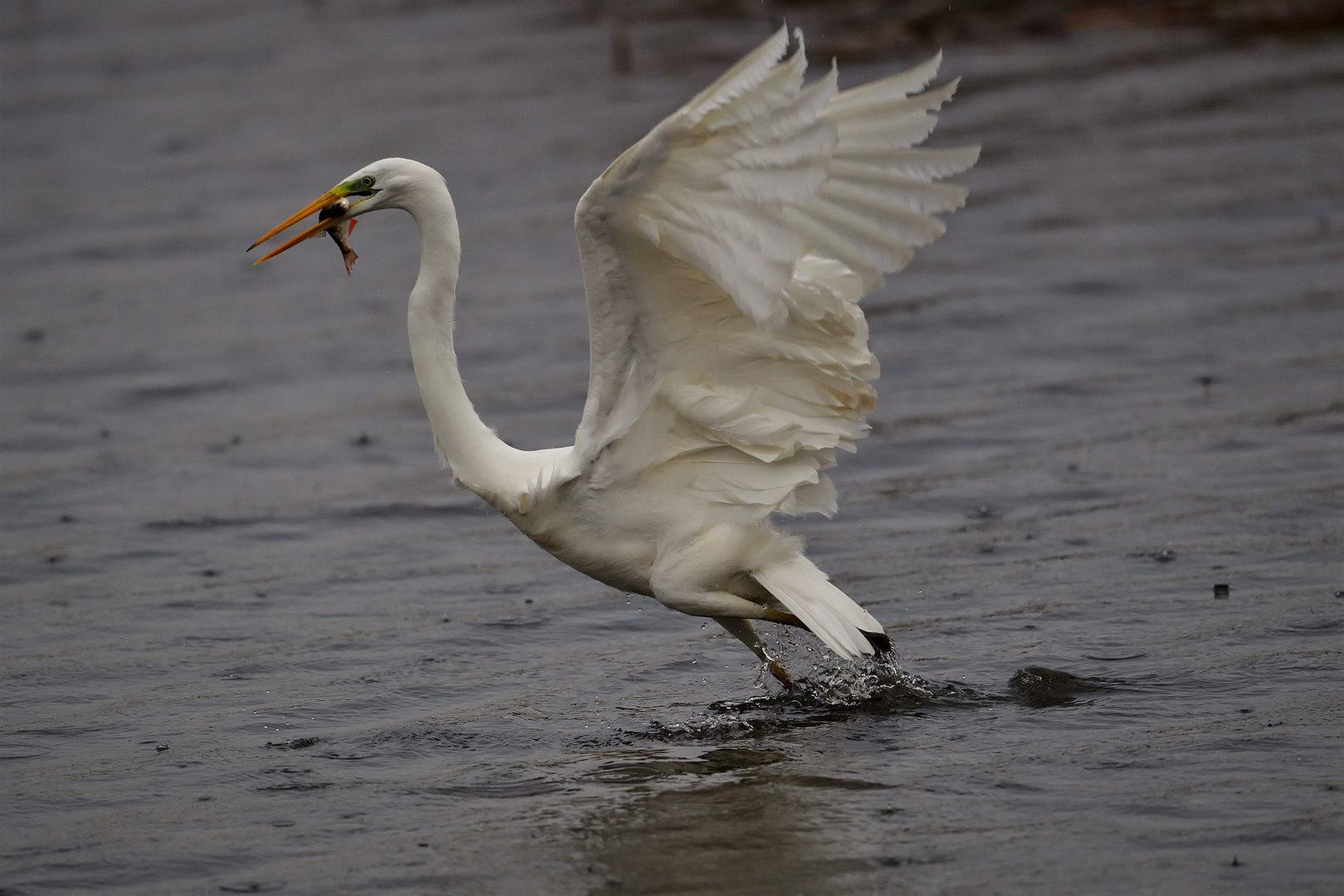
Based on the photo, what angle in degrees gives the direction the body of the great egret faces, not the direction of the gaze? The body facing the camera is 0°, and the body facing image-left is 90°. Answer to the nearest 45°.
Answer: approximately 90°

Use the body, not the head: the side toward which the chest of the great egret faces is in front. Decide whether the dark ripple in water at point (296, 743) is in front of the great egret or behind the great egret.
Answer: in front
